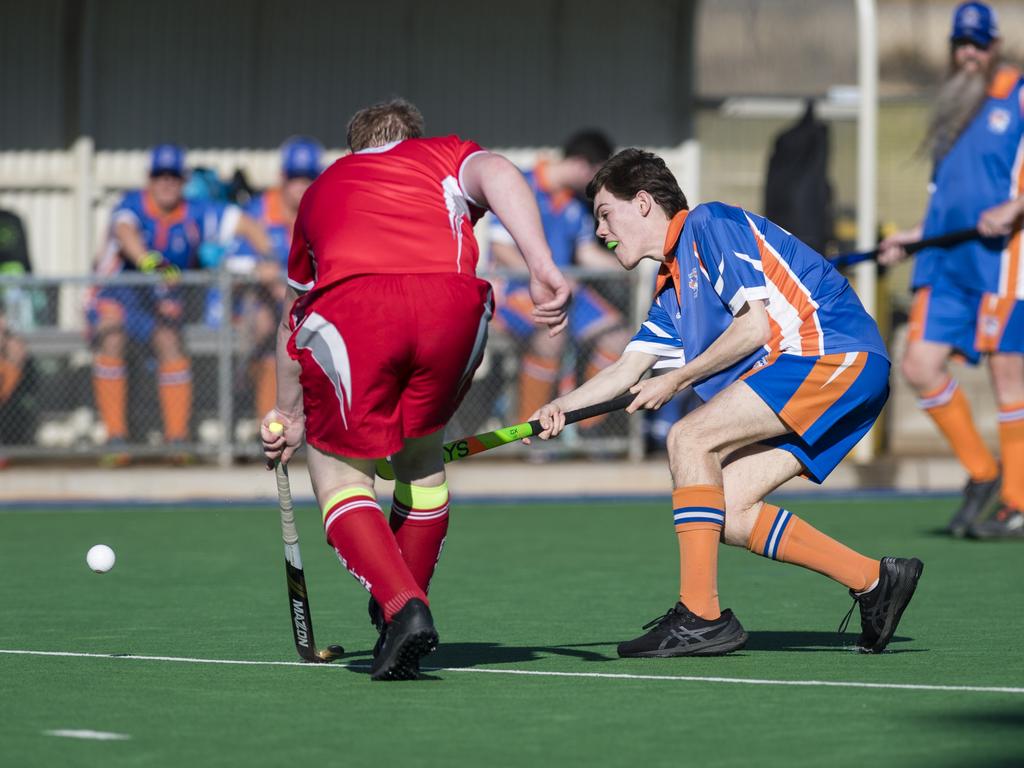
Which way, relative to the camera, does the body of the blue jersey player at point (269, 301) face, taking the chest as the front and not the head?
toward the camera

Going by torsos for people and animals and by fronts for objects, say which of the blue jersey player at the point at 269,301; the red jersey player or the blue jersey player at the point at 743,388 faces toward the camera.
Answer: the blue jersey player at the point at 269,301

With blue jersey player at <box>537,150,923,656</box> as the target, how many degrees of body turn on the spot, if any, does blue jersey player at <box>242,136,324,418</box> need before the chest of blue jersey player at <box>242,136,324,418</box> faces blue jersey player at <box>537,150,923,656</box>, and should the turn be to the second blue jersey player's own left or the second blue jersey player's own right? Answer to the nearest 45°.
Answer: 0° — they already face them

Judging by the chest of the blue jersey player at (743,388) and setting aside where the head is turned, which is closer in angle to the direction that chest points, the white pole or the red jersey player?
the red jersey player

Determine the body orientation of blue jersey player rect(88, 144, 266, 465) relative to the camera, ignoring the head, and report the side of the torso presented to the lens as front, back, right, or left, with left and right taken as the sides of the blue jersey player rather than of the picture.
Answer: front

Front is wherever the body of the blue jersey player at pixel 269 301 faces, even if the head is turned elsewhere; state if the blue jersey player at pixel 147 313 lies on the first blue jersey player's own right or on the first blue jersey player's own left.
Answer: on the first blue jersey player's own right

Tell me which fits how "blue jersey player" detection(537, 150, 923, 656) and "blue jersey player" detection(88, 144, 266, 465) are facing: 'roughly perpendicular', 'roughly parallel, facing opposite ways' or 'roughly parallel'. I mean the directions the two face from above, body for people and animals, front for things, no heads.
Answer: roughly perpendicular

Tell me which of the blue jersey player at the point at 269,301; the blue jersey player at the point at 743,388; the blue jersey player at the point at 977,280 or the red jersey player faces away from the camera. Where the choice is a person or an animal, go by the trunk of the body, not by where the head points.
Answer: the red jersey player

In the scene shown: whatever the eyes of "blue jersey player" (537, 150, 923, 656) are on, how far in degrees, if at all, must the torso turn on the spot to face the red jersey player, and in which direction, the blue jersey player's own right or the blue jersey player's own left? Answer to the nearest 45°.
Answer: approximately 45° to the blue jersey player's own left

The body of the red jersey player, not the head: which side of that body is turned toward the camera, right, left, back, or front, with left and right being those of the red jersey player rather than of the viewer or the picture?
back

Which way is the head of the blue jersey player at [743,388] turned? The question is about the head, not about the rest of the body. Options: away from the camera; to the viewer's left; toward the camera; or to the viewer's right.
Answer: to the viewer's left

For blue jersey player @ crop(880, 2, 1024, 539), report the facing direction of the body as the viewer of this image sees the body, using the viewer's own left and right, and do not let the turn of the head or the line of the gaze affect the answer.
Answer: facing the viewer and to the left of the viewer

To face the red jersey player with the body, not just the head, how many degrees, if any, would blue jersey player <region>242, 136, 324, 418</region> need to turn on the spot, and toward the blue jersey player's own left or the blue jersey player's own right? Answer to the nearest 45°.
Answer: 0° — they already face them

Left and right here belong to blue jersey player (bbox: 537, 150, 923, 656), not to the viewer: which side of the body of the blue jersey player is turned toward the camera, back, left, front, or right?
left

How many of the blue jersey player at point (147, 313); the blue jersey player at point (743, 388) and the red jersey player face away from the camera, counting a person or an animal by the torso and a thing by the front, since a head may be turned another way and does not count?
1
